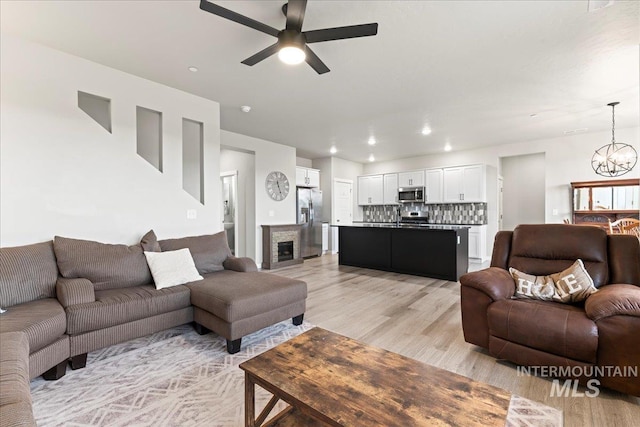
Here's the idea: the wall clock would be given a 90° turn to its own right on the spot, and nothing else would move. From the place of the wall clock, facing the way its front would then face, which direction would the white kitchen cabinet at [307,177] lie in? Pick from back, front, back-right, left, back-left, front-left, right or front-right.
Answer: back

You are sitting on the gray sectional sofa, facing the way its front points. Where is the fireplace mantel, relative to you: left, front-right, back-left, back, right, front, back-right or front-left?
left

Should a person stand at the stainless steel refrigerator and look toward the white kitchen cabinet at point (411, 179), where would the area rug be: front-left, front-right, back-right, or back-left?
back-right

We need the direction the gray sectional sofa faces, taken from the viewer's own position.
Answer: facing the viewer and to the right of the viewer

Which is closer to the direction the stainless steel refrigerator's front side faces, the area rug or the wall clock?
the area rug

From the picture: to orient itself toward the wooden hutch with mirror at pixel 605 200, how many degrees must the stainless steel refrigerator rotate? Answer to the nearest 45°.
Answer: approximately 45° to its left

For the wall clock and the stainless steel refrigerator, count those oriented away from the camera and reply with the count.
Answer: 0

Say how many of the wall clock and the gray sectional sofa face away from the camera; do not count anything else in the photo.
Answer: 0

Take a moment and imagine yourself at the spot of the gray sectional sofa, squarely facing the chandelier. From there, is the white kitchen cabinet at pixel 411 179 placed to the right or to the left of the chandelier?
left

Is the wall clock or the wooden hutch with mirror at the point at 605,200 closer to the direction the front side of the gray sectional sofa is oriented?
the wooden hutch with mirror

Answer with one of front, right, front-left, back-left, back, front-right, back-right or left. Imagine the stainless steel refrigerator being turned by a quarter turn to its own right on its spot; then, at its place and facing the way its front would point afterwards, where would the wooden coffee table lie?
front-left

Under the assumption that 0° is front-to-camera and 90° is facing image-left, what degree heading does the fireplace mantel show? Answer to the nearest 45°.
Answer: approximately 315°
